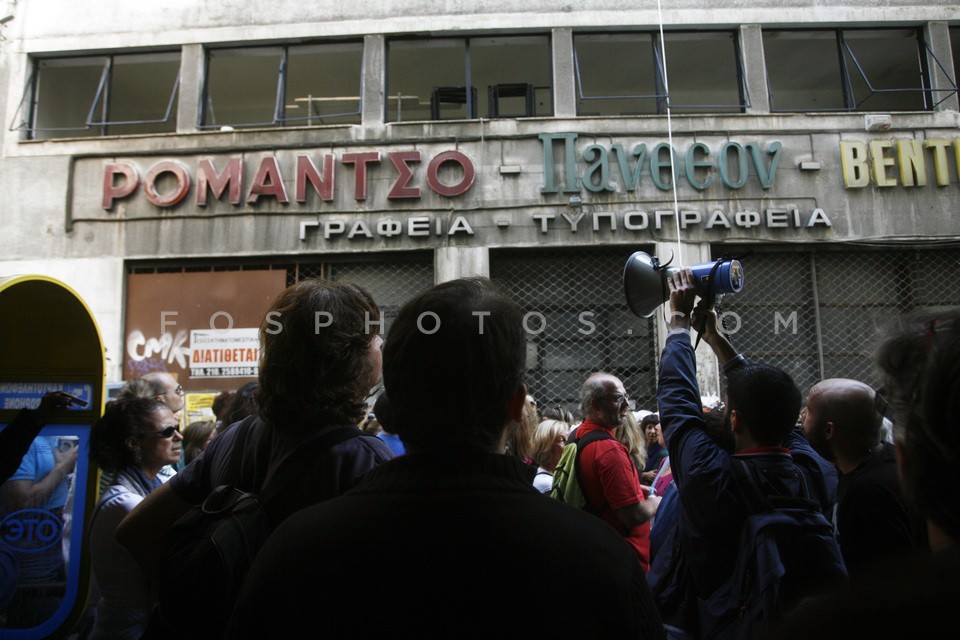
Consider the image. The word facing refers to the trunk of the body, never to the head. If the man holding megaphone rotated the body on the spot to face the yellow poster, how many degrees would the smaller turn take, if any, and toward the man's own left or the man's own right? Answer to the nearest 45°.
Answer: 0° — they already face it

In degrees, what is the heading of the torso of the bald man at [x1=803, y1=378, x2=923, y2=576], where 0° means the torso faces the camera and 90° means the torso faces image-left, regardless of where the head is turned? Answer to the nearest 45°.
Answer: approximately 135°

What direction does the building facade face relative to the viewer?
toward the camera

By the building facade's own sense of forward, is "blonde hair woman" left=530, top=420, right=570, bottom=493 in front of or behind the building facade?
in front

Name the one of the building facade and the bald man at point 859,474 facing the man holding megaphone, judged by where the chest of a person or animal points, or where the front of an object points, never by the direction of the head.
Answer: the building facade

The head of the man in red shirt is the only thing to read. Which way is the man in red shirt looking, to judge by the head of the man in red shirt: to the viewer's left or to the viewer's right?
to the viewer's right

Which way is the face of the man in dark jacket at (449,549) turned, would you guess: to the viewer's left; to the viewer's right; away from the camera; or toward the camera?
away from the camera

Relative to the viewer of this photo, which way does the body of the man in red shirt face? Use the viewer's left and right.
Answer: facing to the right of the viewer

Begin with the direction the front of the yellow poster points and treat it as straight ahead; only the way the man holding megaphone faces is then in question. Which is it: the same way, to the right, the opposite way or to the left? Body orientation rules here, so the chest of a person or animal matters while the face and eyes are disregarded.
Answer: the opposite way

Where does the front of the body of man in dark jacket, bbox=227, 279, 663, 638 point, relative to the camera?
away from the camera

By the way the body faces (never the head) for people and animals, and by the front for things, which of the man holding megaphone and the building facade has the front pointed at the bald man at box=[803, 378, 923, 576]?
the building facade

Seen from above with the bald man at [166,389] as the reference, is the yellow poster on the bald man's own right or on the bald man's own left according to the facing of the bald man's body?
on the bald man's own left
